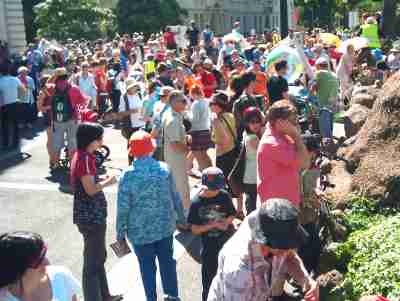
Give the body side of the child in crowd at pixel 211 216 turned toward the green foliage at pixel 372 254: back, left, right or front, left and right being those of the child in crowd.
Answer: left

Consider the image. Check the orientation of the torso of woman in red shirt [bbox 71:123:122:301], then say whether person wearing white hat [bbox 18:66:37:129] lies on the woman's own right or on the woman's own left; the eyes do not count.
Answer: on the woman's own left

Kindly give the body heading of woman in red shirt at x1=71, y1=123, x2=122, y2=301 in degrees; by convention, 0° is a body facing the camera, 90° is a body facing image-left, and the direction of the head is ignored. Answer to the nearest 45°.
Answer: approximately 270°

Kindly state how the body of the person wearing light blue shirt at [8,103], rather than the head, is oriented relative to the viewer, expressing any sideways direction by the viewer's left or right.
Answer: facing away from the viewer

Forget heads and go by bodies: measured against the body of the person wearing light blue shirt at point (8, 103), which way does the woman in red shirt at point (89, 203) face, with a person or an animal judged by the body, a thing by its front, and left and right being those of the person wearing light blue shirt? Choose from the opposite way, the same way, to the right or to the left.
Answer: to the right

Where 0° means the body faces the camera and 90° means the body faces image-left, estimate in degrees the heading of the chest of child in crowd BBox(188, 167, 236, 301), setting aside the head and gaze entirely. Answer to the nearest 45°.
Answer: approximately 0°

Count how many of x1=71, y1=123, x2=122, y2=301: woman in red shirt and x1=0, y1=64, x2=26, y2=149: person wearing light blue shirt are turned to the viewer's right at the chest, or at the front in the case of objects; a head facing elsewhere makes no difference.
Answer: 1

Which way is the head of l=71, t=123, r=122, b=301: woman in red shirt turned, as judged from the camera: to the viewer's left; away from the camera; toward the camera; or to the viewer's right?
to the viewer's right

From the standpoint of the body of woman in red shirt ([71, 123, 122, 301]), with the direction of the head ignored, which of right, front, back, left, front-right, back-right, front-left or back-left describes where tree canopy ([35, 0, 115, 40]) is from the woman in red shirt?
left

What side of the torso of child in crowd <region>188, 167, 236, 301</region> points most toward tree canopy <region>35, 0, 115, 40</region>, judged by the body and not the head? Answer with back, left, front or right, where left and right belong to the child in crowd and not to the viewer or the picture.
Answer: back

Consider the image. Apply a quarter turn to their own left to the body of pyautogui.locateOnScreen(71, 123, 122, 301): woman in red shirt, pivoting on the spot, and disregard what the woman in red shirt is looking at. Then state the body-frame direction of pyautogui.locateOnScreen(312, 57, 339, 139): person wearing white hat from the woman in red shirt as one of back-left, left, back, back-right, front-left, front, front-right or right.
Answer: front-right
